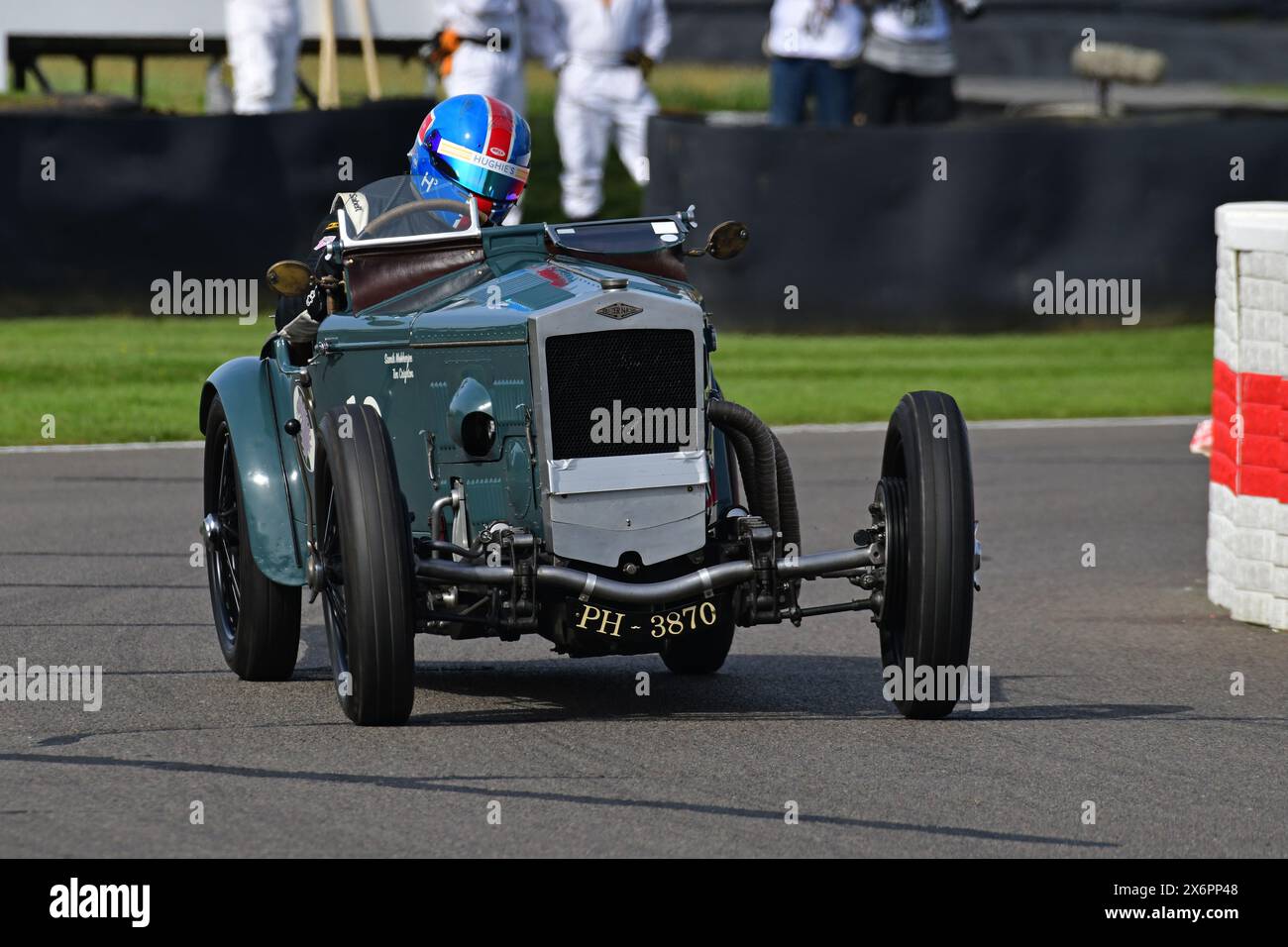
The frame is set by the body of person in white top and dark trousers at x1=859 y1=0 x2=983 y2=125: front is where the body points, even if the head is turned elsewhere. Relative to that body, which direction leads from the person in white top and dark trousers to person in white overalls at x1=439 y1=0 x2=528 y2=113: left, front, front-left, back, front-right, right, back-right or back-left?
right

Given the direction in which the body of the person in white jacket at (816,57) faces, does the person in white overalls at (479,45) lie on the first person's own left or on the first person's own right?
on the first person's own right

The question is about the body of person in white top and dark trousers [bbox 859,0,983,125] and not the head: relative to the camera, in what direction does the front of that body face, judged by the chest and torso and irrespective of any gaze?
toward the camera

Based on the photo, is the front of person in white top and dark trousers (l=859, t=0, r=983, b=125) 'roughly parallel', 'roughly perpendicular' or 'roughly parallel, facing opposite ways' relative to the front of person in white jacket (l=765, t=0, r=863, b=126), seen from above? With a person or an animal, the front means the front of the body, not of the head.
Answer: roughly parallel

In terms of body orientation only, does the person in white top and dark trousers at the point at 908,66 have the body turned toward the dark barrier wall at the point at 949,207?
yes

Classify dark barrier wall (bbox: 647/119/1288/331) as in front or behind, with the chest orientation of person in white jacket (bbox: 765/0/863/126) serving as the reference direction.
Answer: in front

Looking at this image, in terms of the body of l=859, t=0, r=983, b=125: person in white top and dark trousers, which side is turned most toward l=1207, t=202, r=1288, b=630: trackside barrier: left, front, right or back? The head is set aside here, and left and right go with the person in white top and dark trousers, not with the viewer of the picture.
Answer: front

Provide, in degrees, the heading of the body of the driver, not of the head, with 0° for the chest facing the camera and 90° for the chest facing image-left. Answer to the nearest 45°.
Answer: approximately 315°

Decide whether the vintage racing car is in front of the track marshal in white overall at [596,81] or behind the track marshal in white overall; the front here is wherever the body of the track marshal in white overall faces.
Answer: in front

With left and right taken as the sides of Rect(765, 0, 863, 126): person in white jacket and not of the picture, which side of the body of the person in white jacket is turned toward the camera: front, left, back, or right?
front

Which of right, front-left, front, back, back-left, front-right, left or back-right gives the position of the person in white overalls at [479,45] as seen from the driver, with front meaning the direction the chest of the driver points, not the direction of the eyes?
back-left

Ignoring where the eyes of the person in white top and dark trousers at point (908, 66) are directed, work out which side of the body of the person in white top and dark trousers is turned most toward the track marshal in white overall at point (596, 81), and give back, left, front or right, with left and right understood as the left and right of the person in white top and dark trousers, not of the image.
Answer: right

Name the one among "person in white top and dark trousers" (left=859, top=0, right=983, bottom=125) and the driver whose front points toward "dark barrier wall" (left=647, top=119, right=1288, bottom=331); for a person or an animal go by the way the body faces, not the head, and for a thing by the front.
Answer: the person in white top and dark trousers

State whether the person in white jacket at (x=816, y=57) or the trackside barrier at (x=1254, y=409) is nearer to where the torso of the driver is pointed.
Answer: the trackside barrier

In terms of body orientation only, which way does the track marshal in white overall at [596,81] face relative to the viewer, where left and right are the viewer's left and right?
facing the viewer

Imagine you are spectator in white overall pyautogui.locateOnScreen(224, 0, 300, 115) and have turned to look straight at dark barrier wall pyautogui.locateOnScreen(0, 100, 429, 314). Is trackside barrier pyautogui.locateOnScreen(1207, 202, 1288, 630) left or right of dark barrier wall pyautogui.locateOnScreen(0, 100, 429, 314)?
left

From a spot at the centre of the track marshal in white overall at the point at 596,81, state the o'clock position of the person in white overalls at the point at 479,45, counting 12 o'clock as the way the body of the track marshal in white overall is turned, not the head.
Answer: The person in white overalls is roughly at 2 o'clock from the track marshal in white overall.
